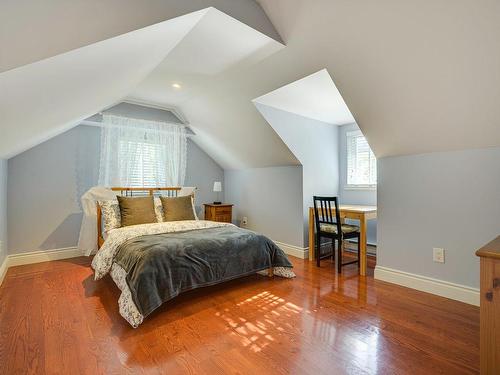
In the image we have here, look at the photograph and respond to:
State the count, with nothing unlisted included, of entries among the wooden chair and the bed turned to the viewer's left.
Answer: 0

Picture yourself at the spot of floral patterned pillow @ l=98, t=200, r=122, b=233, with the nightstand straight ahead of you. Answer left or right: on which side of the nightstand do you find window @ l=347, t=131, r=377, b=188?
right

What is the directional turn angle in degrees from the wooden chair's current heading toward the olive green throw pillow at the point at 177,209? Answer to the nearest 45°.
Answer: approximately 135° to its left

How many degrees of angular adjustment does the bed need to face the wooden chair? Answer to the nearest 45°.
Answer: approximately 45° to its left

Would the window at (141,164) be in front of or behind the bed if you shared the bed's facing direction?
behind

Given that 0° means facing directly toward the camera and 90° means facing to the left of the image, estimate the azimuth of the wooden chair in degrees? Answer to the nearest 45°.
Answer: approximately 225°
